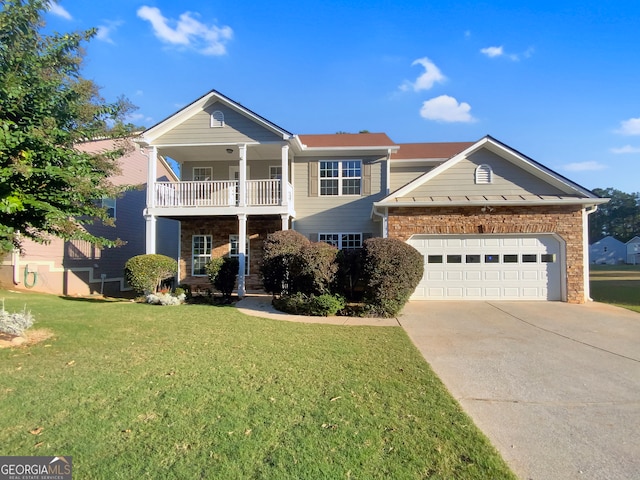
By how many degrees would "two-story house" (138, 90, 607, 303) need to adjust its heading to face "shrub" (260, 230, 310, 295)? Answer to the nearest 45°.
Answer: approximately 45° to its right

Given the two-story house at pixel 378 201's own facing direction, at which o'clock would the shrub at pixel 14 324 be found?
The shrub is roughly at 1 o'clock from the two-story house.

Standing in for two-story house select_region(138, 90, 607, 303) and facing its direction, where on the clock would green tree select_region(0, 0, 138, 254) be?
The green tree is roughly at 1 o'clock from the two-story house.

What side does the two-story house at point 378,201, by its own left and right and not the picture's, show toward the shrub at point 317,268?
front

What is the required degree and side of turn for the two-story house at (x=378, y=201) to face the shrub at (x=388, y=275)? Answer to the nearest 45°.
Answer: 0° — it already faces it

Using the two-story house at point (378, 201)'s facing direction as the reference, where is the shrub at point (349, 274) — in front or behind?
in front

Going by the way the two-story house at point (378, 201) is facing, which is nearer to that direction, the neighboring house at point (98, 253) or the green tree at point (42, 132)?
the green tree

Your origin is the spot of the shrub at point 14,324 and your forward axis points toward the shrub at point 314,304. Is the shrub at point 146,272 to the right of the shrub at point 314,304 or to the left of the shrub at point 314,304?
left

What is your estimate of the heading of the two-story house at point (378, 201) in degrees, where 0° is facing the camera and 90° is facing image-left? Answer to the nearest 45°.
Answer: approximately 0°

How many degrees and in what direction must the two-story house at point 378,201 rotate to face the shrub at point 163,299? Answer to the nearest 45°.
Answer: approximately 45° to its right

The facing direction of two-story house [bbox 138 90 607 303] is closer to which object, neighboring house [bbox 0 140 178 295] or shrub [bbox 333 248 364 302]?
the shrub
